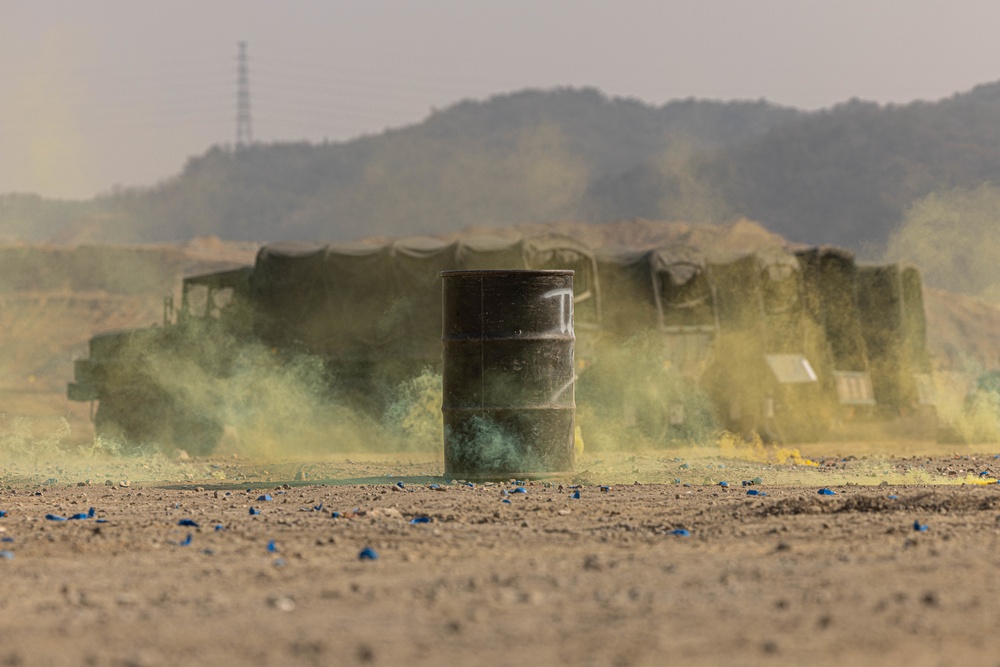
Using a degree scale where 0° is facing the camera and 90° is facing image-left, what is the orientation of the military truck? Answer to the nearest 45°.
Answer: approximately 90°
